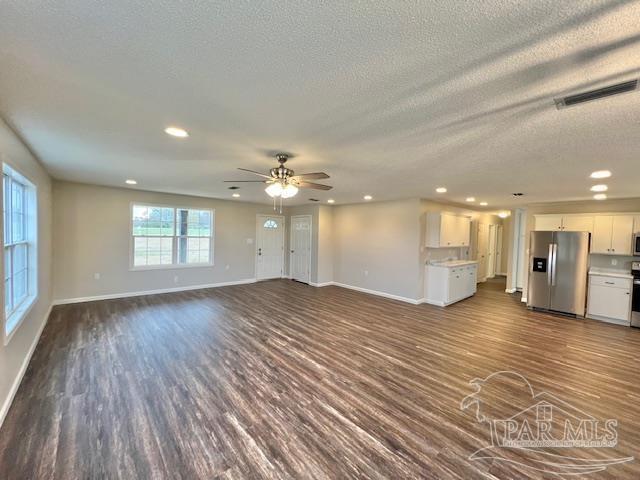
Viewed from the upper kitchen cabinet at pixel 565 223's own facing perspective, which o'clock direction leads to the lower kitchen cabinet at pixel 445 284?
The lower kitchen cabinet is roughly at 2 o'clock from the upper kitchen cabinet.

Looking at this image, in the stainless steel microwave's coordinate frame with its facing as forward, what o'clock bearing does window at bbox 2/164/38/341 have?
The window is roughly at 1 o'clock from the stainless steel microwave.

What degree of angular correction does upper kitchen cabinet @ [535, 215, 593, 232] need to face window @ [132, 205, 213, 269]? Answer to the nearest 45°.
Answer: approximately 45° to its right

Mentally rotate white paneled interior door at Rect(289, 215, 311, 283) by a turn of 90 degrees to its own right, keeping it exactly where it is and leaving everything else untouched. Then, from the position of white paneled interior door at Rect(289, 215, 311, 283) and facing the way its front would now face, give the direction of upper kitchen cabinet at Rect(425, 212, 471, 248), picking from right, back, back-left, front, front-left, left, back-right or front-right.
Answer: back

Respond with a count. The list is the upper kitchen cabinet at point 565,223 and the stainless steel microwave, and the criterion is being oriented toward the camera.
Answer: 2

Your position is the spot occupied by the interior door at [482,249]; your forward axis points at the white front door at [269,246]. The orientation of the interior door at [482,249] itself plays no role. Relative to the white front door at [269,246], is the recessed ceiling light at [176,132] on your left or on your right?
left

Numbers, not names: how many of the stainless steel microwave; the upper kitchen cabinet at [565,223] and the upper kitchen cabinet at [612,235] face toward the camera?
3
